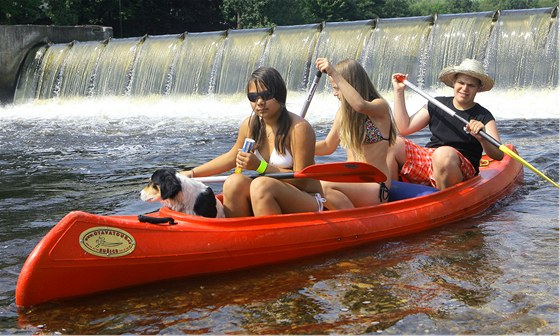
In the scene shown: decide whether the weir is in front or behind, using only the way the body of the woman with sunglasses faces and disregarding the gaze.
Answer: behind

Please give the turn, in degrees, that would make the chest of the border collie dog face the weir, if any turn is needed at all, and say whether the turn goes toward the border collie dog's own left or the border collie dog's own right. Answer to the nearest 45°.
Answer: approximately 90° to the border collie dog's own right

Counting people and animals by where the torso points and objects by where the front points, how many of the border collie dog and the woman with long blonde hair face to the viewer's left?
2

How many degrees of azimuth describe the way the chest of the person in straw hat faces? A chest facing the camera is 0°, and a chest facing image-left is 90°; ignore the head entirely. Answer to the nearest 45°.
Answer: approximately 45°

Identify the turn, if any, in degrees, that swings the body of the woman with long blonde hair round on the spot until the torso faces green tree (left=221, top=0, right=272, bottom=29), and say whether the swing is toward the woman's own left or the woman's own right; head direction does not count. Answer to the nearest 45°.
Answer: approximately 90° to the woman's own right

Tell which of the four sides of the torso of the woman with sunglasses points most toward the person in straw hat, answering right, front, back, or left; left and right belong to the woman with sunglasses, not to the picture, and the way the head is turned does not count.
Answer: back

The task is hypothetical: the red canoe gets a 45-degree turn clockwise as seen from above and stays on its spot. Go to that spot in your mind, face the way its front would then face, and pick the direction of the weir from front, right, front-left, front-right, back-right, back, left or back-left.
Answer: right

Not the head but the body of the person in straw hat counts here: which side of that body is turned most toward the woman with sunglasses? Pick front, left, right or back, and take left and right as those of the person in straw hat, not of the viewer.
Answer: front

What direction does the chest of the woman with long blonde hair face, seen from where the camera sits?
to the viewer's left

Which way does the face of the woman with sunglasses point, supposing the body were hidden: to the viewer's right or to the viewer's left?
to the viewer's left

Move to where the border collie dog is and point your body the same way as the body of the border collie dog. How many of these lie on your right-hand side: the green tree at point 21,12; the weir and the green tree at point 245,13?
3

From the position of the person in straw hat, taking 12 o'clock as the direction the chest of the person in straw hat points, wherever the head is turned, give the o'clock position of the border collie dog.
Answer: The border collie dog is roughly at 12 o'clock from the person in straw hat.

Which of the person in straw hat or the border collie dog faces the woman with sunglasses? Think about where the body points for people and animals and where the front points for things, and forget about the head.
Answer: the person in straw hat

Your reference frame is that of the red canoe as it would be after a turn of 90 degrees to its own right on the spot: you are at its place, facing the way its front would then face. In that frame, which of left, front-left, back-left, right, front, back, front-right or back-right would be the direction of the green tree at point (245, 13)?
front-right

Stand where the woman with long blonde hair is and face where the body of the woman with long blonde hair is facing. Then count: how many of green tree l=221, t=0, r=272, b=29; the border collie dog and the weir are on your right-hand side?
2

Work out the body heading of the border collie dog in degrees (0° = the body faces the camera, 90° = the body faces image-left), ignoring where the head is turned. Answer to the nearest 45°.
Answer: approximately 90°

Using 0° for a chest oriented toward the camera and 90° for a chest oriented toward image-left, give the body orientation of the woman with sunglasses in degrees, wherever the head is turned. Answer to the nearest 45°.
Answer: approximately 45°

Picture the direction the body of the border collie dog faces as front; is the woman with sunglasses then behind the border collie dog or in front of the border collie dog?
behind
